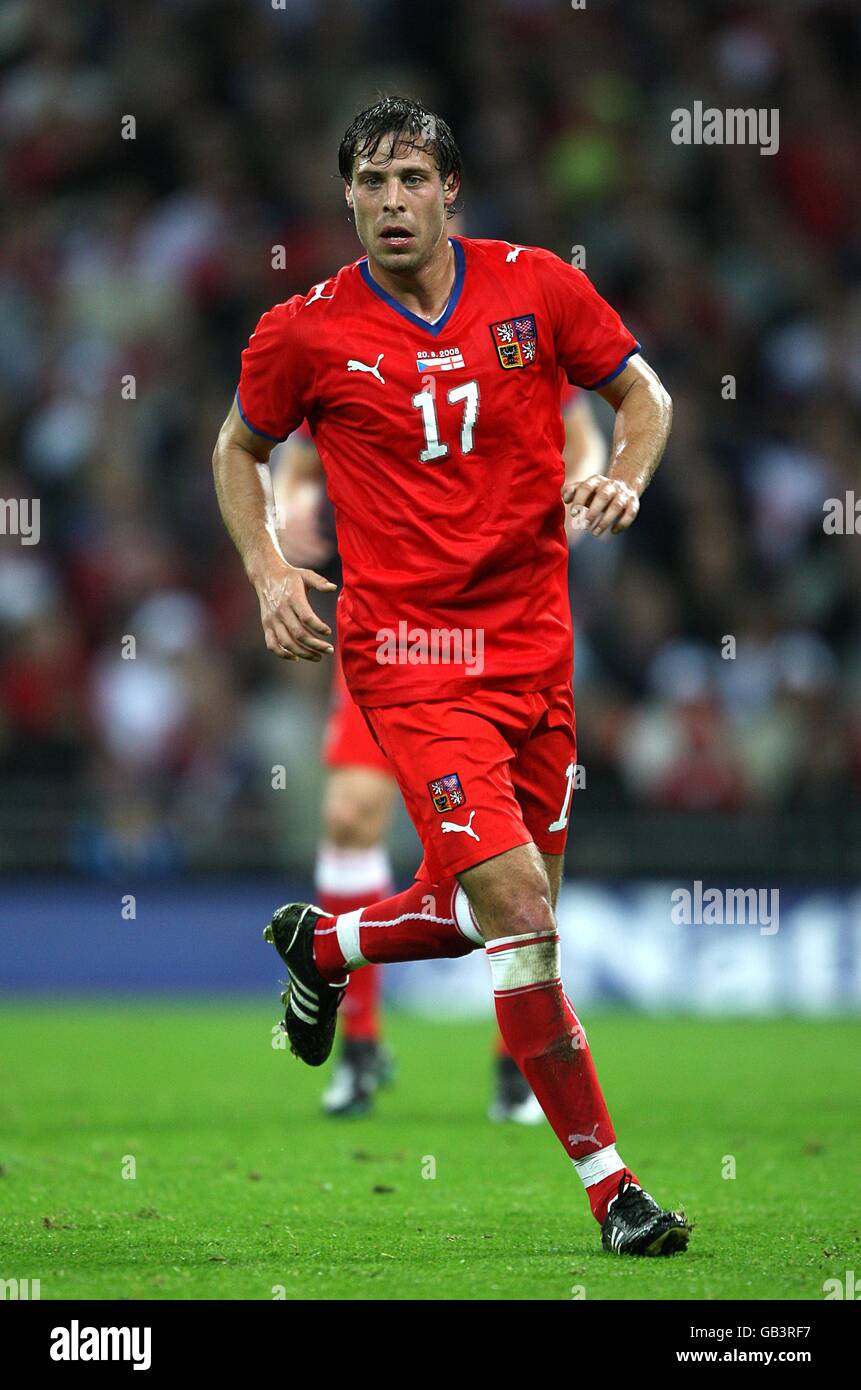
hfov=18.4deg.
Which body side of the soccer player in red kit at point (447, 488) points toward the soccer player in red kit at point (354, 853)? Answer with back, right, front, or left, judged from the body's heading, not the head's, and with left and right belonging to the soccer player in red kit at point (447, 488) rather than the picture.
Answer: back

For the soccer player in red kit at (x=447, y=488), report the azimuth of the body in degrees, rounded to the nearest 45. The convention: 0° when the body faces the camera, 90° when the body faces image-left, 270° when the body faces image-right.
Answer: approximately 0°
